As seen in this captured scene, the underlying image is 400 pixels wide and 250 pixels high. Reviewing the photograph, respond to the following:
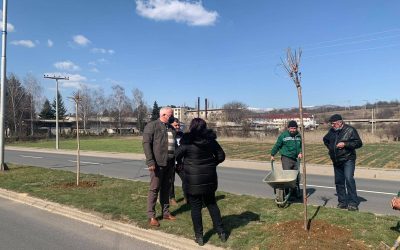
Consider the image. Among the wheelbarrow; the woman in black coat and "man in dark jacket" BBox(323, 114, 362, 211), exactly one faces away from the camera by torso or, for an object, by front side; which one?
the woman in black coat

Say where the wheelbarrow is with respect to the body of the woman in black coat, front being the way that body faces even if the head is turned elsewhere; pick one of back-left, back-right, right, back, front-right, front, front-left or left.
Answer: front-right

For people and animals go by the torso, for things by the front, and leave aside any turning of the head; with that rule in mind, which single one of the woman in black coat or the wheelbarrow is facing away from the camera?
the woman in black coat

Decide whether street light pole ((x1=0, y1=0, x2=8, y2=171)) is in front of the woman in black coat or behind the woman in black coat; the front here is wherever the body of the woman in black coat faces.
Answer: in front

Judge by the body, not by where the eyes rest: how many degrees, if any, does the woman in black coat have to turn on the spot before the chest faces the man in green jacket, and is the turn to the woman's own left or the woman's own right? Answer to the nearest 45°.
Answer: approximately 45° to the woman's own right

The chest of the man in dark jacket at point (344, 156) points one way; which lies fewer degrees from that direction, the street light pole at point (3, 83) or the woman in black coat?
the woman in black coat

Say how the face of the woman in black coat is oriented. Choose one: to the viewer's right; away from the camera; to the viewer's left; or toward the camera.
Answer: away from the camera

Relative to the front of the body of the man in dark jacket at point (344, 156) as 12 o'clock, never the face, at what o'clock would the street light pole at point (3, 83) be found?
The street light pole is roughly at 2 o'clock from the man in dark jacket.

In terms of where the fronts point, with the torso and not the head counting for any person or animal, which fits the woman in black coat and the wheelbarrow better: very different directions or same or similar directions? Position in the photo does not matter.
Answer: very different directions

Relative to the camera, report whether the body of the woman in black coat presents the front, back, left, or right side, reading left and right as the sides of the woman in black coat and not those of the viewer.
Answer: back

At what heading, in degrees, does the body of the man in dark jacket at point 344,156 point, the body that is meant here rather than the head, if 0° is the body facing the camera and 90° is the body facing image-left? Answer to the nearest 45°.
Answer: approximately 45°

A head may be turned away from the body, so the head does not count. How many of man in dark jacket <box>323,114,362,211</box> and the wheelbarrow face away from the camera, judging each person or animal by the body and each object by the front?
0
